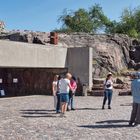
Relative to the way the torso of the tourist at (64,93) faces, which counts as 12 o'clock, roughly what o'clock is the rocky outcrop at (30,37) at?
The rocky outcrop is roughly at 10 o'clock from the tourist.

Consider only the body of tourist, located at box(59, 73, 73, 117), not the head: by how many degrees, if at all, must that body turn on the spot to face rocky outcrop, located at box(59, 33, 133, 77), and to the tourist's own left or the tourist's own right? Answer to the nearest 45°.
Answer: approximately 45° to the tourist's own left

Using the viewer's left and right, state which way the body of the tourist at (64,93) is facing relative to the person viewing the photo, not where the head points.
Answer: facing away from the viewer and to the right of the viewer

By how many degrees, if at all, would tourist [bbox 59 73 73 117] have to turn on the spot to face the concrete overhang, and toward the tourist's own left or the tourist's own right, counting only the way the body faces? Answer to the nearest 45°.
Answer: approximately 45° to the tourist's own left

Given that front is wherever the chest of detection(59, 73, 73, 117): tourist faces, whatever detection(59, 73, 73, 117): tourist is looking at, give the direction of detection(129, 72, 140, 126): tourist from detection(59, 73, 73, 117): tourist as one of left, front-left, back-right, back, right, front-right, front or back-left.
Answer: right

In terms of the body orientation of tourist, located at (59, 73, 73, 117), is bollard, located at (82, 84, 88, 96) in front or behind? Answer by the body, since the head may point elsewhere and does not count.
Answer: in front

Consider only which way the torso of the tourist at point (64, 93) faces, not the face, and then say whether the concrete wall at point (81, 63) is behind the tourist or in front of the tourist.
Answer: in front
